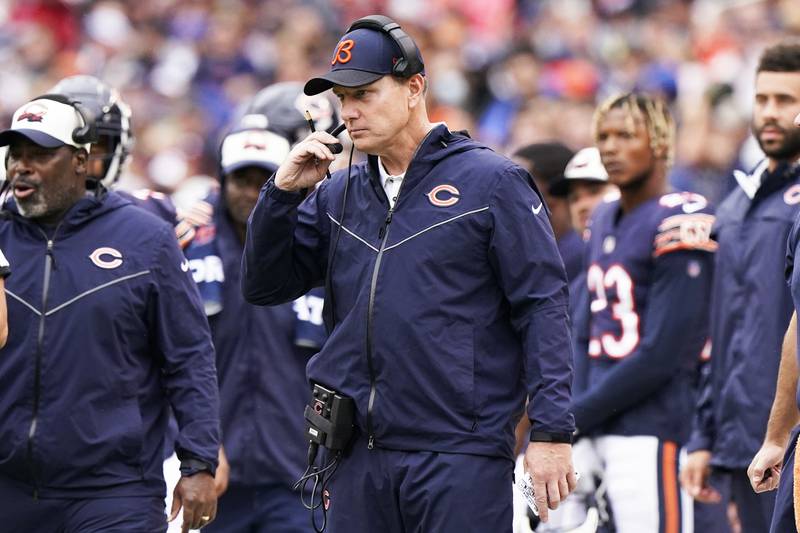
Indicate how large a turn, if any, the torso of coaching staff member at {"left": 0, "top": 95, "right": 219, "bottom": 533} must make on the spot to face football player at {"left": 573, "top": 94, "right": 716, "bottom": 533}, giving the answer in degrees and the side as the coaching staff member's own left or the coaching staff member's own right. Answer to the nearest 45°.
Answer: approximately 135° to the coaching staff member's own left

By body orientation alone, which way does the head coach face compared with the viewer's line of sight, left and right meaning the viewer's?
facing the viewer and to the left of the viewer

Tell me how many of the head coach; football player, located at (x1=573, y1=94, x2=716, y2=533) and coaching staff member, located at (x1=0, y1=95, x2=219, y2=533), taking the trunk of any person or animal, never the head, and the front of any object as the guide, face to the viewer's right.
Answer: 0

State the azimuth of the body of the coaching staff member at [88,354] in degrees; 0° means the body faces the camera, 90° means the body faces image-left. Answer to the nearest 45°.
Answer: approximately 45°

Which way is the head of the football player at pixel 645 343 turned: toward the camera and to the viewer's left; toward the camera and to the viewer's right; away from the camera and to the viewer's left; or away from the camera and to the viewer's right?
toward the camera and to the viewer's left

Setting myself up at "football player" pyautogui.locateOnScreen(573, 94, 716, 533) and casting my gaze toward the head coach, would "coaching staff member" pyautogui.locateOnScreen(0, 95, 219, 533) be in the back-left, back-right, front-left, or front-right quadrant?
front-right

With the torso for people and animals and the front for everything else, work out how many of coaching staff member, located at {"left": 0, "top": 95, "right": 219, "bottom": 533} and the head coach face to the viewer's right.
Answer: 0

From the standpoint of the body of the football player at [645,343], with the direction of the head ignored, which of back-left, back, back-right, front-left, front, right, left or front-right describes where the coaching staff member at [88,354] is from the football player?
front

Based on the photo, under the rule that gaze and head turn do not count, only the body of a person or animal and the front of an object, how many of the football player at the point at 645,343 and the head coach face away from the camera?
0

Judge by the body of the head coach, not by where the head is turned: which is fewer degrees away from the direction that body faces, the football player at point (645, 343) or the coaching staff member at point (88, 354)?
the coaching staff member
